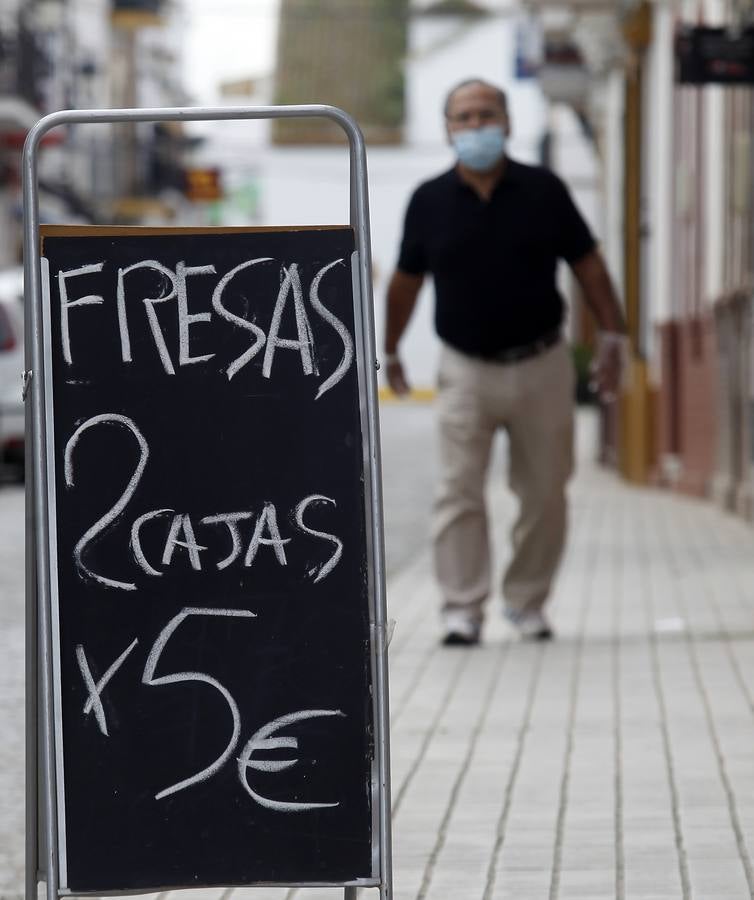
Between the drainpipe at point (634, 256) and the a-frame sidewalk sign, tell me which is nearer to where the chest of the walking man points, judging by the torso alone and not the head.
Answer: the a-frame sidewalk sign

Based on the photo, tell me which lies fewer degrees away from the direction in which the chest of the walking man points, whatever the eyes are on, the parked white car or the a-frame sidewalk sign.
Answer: the a-frame sidewalk sign

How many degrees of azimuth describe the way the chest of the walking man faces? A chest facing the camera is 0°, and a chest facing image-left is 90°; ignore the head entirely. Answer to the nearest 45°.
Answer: approximately 0°

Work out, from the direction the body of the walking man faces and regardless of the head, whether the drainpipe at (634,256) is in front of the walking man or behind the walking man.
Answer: behind

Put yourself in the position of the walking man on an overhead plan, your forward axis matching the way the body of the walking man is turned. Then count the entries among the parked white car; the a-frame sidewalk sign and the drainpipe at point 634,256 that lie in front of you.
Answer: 1

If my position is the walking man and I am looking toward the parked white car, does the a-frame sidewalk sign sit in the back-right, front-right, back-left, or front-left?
back-left

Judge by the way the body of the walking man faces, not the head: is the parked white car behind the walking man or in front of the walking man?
behind

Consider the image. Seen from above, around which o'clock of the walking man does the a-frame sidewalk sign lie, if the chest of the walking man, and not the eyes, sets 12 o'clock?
The a-frame sidewalk sign is roughly at 12 o'clock from the walking man.
